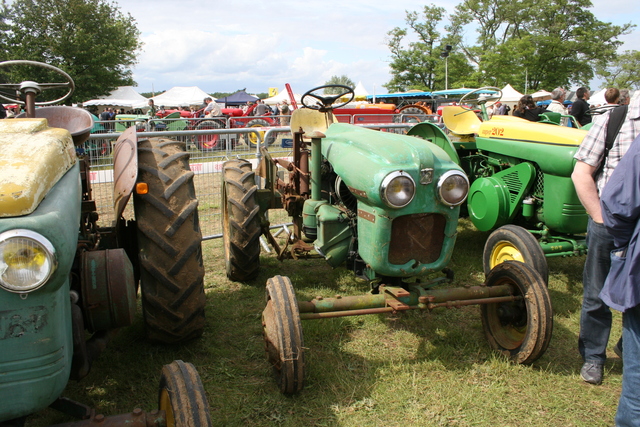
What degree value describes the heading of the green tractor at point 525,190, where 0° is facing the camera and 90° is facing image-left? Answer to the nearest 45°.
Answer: approximately 315°

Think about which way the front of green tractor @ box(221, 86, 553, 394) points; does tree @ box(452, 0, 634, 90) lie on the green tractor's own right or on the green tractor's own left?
on the green tractor's own left

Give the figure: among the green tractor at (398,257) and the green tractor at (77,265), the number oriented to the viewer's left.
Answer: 0

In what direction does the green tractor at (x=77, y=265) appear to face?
toward the camera

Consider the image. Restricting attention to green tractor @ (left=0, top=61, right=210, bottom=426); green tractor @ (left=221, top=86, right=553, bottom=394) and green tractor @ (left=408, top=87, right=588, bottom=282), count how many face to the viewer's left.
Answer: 0

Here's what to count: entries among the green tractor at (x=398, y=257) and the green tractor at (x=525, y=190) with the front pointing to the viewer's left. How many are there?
0

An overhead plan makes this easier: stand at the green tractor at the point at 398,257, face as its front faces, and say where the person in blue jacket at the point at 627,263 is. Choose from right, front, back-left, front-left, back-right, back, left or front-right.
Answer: front

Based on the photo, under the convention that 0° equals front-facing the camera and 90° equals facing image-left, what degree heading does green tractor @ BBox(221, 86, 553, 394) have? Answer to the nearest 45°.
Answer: approximately 315°

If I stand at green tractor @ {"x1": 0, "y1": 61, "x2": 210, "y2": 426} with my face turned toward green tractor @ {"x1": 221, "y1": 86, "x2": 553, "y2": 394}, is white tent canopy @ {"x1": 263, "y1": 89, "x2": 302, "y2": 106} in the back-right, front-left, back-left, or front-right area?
front-left

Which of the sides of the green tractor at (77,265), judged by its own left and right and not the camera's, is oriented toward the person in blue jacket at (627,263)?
left

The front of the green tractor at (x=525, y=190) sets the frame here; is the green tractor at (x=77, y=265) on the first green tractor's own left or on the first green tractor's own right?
on the first green tractor's own right

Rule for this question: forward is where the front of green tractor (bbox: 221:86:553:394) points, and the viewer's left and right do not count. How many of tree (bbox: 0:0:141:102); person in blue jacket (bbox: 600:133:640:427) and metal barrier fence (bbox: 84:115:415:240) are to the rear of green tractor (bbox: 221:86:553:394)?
2

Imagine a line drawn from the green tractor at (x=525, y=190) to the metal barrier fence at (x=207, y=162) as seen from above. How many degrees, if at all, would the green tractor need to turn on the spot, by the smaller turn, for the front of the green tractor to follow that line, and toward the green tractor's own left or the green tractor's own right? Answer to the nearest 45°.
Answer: approximately 135° to the green tractor's own right

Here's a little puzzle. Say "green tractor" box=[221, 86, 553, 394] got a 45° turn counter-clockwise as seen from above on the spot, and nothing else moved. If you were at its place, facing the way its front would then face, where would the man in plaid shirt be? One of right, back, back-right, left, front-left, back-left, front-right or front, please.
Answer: front

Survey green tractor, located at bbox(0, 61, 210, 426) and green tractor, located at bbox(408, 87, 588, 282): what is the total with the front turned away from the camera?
0

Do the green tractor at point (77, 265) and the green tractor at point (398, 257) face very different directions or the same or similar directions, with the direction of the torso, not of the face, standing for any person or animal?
same or similar directions
